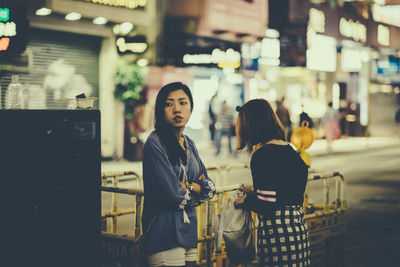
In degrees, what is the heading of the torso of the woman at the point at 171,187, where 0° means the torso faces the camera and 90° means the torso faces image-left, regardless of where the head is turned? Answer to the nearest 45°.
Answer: approximately 315°

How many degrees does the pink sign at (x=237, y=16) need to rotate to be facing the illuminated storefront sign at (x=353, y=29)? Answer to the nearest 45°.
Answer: approximately 135° to its left

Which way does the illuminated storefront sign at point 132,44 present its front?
toward the camera

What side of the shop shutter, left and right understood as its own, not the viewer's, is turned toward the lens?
front

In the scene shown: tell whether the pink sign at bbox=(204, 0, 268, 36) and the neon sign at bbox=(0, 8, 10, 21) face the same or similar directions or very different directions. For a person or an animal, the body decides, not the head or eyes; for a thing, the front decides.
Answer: same or similar directions

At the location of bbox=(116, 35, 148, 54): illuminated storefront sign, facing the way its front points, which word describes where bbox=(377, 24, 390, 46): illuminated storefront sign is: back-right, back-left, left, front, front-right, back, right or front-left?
back-left

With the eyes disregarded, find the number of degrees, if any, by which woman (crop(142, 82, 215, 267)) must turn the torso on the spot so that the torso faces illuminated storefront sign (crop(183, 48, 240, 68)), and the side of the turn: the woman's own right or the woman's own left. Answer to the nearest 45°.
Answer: approximately 135° to the woman's own left

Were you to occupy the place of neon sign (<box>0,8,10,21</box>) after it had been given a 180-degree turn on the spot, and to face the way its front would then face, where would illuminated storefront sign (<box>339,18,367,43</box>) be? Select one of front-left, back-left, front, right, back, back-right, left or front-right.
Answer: front-right

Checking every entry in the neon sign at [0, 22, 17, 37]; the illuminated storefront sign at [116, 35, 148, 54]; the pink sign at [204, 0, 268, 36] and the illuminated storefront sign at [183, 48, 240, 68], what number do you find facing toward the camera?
4

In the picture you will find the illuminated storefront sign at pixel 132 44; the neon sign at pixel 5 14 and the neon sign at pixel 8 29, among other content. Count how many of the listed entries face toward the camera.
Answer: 3

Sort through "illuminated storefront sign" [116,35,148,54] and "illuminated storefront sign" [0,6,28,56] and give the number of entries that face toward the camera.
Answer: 2

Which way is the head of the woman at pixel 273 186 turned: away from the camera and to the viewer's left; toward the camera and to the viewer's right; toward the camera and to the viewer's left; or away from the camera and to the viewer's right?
away from the camera and to the viewer's left

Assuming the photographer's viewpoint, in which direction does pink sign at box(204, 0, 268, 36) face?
facing the viewer

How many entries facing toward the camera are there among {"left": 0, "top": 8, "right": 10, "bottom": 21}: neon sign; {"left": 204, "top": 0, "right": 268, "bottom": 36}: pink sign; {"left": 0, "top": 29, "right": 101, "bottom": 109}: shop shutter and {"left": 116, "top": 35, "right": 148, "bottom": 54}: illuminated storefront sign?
4
